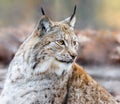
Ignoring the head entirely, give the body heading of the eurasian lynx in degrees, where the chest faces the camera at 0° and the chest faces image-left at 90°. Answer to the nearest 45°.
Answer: approximately 45°
